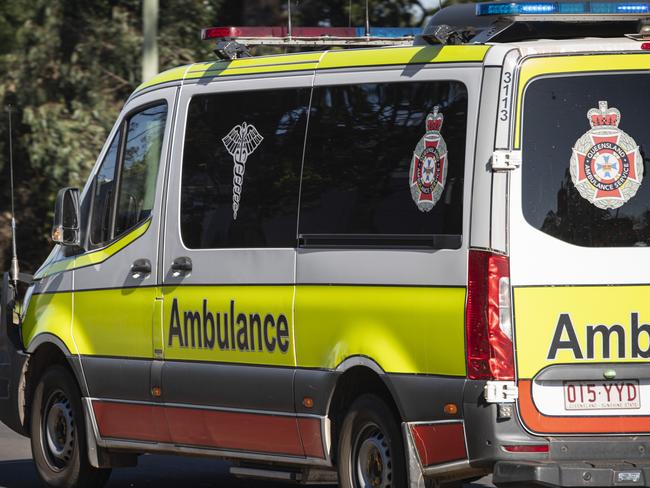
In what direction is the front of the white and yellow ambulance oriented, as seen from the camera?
facing away from the viewer and to the left of the viewer
